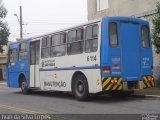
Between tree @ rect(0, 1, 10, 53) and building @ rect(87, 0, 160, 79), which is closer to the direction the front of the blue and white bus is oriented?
the tree

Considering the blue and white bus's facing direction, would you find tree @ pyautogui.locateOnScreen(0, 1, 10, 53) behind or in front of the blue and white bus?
in front

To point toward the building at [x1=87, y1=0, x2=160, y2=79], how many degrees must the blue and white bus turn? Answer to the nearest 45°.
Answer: approximately 45° to its right

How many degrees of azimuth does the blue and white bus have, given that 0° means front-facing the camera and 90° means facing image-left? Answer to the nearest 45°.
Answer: approximately 135°
